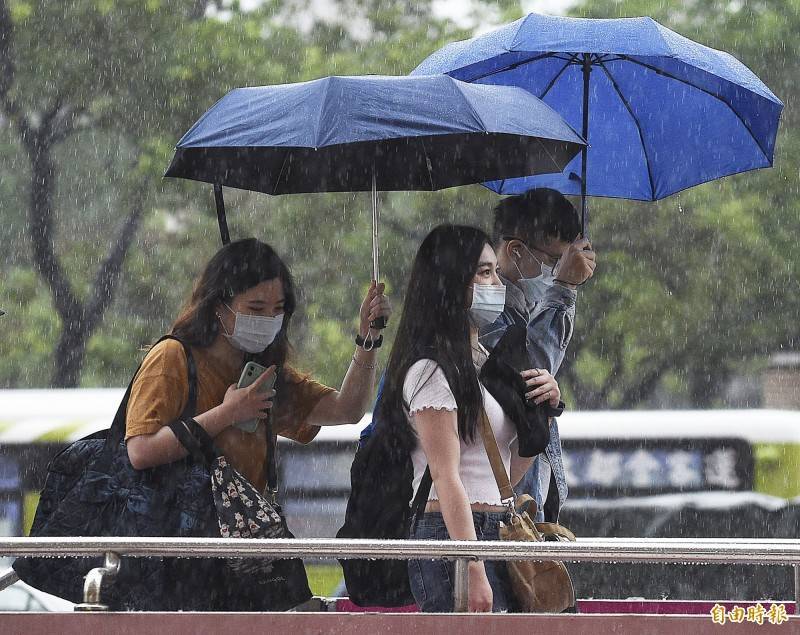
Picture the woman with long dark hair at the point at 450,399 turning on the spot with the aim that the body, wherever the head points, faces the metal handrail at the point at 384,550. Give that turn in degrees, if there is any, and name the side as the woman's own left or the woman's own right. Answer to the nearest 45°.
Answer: approximately 90° to the woman's own right

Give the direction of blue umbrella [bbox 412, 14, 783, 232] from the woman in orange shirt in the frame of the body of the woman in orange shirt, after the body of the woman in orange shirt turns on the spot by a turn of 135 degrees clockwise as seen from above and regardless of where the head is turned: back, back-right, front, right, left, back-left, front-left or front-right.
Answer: back-right

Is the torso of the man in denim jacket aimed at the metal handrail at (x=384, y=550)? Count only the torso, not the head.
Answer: no

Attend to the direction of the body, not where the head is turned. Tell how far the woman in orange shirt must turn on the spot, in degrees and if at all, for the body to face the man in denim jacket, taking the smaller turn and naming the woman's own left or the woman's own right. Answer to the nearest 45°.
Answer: approximately 45° to the woman's own left

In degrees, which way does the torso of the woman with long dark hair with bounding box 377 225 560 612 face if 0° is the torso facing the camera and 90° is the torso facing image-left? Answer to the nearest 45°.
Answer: approximately 270°

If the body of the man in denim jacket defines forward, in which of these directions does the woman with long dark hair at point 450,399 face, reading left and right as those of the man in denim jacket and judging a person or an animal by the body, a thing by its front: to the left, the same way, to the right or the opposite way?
the same way

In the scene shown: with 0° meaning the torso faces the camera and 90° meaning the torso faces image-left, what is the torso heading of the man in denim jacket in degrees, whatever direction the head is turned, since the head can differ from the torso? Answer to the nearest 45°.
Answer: approximately 270°

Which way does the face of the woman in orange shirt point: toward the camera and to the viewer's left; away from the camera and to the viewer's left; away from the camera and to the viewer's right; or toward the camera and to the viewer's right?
toward the camera and to the viewer's right

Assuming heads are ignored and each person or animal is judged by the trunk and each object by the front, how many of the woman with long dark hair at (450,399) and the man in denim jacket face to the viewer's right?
2

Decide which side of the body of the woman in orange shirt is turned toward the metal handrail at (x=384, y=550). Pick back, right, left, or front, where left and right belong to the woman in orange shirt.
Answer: front

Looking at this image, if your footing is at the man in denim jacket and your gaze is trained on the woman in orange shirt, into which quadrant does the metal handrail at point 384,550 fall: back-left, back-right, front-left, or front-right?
front-left

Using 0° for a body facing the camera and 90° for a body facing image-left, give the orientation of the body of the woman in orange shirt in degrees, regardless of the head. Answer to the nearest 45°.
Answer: approximately 315°

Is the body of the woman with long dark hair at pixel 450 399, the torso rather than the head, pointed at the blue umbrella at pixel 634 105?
no
